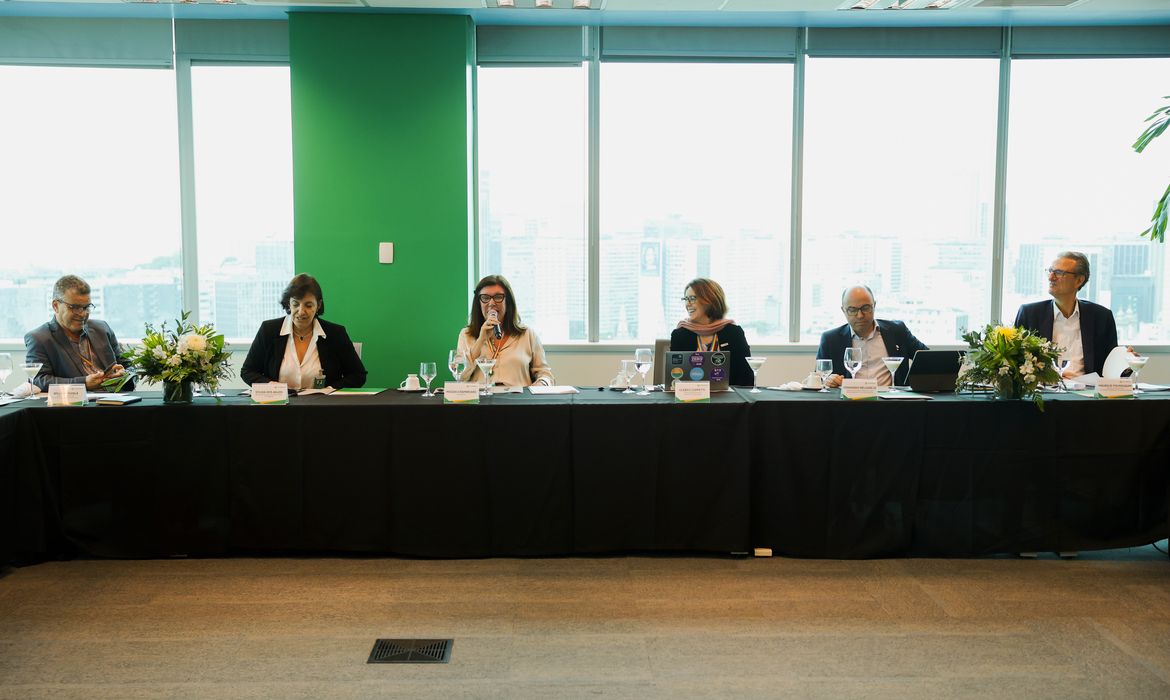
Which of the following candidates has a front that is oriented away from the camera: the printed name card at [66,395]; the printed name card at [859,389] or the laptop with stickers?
the laptop with stickers

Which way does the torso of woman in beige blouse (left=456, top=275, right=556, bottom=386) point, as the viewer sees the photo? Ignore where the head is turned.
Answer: toward the camera

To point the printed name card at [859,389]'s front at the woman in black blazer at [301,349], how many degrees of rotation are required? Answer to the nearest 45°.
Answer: approximately 90° to its right

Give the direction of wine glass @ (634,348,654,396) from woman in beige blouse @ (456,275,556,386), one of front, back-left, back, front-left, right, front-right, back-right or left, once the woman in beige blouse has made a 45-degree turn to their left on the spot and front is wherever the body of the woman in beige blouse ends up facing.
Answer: front

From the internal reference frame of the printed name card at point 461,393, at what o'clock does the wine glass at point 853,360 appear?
The wine glass is roughly at 9 o'clock from the printed name card.

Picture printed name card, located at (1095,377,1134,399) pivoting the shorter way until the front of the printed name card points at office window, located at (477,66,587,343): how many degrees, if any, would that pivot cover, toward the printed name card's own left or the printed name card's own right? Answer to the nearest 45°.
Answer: approximately 135° to the printed name card's own right

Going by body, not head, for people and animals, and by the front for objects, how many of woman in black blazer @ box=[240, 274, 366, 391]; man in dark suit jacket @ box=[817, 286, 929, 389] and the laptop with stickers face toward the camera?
2

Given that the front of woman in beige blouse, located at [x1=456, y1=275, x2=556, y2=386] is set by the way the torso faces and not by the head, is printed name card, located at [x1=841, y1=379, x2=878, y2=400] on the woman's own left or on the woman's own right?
on the woman's own left

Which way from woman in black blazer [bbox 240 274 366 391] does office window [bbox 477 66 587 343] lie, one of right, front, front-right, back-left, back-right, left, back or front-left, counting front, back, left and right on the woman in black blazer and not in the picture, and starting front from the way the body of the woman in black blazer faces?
back-left

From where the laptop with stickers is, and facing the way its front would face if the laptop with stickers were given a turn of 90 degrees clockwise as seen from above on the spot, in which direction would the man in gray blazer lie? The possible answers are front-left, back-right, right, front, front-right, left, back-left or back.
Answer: back

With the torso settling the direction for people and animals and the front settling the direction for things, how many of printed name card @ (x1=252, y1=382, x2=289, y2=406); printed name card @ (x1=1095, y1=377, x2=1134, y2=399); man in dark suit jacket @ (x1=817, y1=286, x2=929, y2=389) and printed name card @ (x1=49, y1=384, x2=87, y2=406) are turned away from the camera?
0

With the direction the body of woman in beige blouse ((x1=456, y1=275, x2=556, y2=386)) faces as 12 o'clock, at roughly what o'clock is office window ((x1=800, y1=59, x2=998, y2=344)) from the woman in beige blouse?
The office window is roughly at 8 o'clock from the woman in beige blouse.

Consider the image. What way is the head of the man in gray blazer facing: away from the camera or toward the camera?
toward the camera

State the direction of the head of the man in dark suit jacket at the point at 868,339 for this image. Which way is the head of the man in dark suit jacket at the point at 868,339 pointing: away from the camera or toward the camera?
toward the camera

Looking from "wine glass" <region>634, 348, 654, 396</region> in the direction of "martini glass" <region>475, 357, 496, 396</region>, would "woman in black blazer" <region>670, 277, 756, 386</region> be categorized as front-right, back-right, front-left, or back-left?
back-right

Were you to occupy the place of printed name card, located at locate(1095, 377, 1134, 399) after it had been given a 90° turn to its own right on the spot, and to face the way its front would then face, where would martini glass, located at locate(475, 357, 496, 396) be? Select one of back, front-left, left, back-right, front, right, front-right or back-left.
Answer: front

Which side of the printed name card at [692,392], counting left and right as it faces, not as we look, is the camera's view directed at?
front
